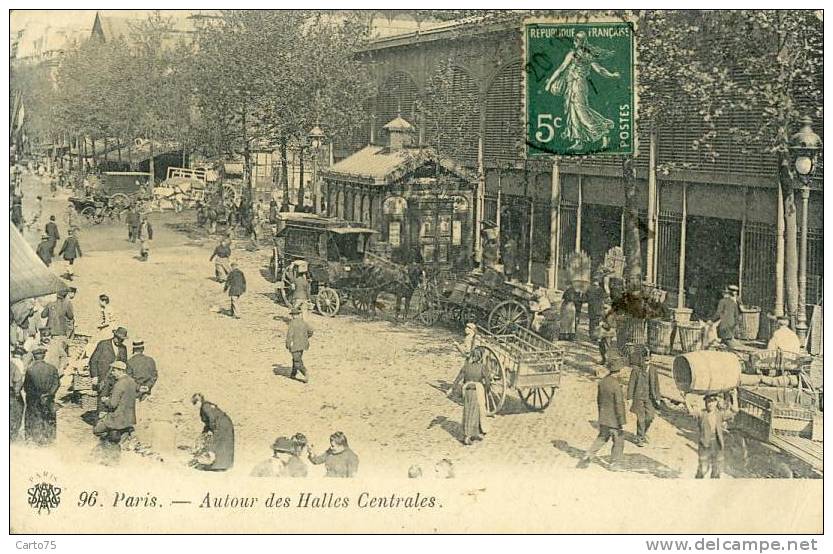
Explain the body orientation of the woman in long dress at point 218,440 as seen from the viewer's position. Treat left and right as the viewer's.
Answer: facing to the left of the viewer

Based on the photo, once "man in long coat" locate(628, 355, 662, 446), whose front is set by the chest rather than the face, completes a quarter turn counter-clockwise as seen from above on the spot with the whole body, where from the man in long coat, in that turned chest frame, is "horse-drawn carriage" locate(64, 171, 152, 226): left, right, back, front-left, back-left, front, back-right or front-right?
back

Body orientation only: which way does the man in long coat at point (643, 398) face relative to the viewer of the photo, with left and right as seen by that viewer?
facing the viewer

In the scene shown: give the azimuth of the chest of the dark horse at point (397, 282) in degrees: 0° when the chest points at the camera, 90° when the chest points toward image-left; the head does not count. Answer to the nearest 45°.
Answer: approximately 270°

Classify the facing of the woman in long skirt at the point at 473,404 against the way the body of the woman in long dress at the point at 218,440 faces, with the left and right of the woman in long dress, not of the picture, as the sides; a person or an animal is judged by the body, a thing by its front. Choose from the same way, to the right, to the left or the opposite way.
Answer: to the left
